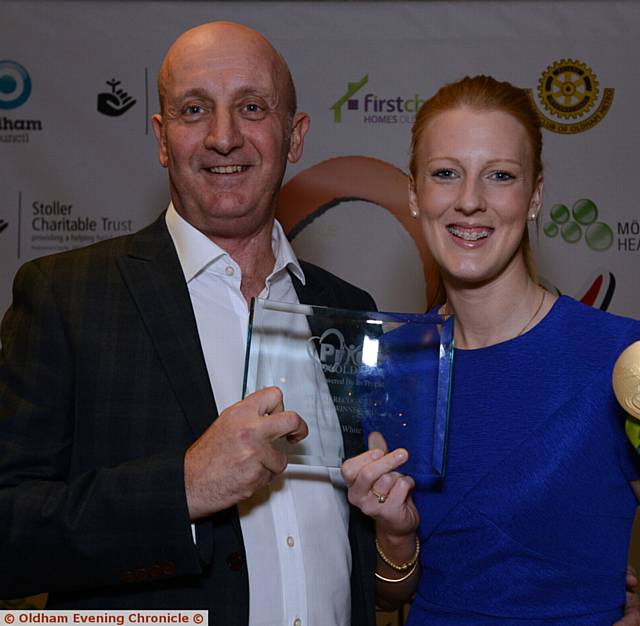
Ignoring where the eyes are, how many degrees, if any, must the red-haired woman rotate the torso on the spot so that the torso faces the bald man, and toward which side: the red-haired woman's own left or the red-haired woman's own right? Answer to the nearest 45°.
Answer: approximately 45° to the red-haired woman's own right

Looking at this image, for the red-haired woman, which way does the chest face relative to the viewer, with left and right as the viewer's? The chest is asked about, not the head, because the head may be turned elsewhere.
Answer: facing the viewer and to the left of the viewer

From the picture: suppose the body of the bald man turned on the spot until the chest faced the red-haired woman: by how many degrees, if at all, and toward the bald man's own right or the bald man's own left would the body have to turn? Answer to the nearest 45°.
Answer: approximately 45° to the bald man's own left

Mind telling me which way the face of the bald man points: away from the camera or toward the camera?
toward the camera

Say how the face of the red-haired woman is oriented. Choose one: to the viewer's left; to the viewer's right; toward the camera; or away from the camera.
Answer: toward the camera

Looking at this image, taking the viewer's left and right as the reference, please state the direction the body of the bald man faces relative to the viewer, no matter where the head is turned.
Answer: facing the viewer and to the right of the viewer

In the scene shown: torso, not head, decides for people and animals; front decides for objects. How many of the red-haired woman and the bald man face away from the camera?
0
